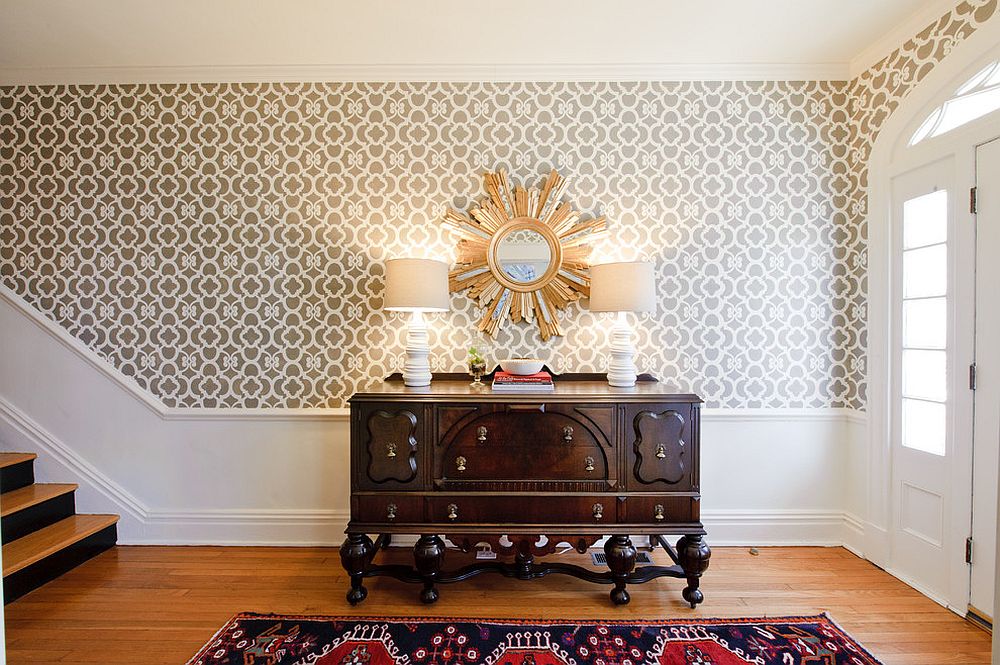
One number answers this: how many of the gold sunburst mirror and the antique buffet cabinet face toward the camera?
2

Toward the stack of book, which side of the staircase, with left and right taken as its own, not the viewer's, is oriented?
front

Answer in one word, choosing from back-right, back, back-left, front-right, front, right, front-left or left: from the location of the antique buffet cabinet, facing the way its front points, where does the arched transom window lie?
left

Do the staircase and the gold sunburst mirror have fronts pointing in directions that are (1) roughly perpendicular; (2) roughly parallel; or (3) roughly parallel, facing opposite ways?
roughly perpendicular

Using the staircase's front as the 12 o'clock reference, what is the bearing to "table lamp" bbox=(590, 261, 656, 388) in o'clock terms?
The table lamp is roughly at 12 o'clock from the staircase.

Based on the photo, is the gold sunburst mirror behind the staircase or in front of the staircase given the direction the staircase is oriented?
in front

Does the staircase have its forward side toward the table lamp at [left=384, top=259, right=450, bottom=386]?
yes

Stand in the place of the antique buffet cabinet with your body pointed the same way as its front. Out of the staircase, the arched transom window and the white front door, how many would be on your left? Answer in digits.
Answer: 2

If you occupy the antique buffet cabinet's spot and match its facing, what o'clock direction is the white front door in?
The white front door is roughly at 9 o'clock from the antique buffet cabinet.

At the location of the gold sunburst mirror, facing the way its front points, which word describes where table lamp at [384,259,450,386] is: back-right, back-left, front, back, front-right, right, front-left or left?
front-right

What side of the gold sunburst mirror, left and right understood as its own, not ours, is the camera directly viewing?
front

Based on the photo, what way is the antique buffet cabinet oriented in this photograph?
toward the camera

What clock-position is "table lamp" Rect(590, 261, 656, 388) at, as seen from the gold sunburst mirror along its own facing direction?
The table lamp is roughly at 10 o'clock from the gold sunburst mirror.

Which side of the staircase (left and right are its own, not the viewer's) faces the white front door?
front
